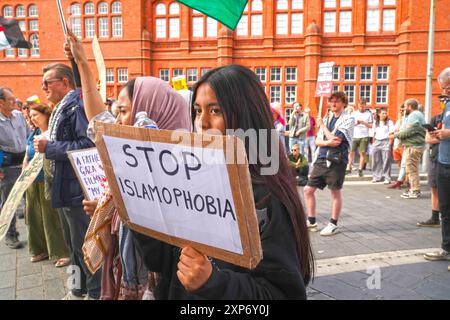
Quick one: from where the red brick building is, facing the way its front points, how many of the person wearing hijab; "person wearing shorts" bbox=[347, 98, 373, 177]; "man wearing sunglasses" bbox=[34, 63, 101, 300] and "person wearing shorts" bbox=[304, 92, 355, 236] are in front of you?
4

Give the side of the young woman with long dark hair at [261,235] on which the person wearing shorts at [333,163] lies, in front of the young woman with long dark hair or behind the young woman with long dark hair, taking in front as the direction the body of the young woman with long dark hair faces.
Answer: behind

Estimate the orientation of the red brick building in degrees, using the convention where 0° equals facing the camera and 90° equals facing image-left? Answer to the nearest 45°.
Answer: approximately 0°

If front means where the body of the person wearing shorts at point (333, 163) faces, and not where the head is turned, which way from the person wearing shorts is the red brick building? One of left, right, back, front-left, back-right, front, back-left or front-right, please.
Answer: back-right

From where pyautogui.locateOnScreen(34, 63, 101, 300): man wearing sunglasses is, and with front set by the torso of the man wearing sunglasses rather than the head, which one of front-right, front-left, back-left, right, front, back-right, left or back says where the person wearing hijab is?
left
